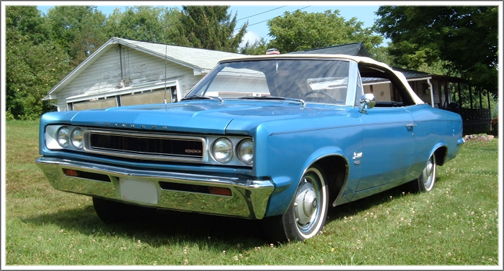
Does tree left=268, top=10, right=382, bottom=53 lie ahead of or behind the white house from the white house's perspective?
behind

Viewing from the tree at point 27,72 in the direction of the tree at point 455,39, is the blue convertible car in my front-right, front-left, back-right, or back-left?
front-right

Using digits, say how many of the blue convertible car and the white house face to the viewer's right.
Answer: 0

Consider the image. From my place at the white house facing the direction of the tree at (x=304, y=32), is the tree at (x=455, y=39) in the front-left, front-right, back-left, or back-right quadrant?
front-right

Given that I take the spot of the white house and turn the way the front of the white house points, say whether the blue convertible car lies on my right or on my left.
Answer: on my left

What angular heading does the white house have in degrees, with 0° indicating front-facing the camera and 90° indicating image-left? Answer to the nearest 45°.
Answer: approximately 45°

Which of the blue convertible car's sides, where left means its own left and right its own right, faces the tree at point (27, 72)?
right

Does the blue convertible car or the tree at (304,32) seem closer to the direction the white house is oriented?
the blue convertible car

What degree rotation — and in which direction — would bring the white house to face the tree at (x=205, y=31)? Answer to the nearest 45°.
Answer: approximately 135° to its right

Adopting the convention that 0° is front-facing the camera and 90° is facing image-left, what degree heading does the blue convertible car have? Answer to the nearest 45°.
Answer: approximately 45°

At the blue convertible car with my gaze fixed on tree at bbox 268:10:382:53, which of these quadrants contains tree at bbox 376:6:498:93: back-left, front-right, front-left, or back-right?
front-right

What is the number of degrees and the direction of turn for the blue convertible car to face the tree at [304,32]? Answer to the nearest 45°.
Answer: approximately 135° to its right
